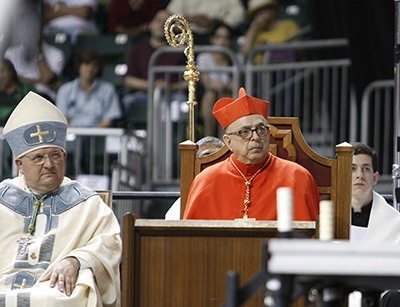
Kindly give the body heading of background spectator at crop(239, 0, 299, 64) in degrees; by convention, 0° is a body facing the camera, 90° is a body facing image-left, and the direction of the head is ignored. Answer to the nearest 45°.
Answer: approximately 45°

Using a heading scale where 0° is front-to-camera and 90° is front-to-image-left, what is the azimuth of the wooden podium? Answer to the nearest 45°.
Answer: approximately 0°

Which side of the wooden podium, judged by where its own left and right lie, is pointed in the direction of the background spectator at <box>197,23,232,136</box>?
back

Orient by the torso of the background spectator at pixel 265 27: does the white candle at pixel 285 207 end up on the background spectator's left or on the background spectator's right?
on the background spectator's left

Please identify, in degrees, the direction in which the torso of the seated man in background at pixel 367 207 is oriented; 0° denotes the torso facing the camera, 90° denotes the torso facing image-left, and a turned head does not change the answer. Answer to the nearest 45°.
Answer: approximately 45°

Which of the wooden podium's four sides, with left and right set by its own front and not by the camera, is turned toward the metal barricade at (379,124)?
back

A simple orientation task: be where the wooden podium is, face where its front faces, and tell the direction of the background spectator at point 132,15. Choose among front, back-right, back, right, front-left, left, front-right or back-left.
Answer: back

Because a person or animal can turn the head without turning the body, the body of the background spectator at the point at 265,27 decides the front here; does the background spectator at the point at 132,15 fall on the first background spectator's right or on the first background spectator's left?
on the first background spectator's right
